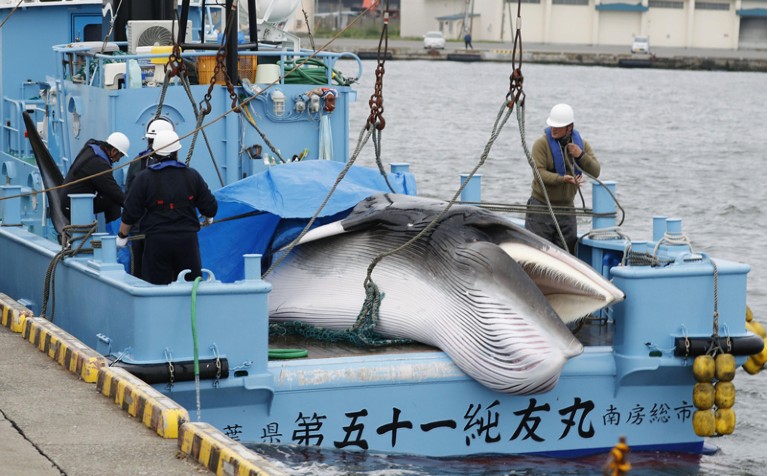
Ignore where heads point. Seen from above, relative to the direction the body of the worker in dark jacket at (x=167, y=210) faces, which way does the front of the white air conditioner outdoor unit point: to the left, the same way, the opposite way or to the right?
the opposite way

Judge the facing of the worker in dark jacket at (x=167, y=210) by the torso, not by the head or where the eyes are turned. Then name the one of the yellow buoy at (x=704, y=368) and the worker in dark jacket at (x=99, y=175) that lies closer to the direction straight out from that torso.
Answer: the worker in dark jacket

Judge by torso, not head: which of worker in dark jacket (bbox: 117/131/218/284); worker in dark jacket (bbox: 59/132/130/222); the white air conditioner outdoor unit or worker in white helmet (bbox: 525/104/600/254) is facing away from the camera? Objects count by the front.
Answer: worker in dark jacket (bbox: 117/131/218/284)

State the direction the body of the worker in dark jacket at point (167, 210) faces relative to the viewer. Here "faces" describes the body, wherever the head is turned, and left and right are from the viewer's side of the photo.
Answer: facing away from the viewer

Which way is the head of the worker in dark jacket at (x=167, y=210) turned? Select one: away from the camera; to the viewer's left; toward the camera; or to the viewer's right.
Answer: away from the camera

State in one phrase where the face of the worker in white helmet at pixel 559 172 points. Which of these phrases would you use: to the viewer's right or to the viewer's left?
to the viewer's left

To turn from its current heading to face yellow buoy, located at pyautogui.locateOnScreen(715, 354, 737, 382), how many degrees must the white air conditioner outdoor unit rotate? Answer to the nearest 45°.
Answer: approximately 45° to its left

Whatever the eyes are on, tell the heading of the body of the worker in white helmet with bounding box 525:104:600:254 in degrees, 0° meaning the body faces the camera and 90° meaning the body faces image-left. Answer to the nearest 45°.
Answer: approximately 0°

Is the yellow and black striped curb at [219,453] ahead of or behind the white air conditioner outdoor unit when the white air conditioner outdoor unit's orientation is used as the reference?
ahead

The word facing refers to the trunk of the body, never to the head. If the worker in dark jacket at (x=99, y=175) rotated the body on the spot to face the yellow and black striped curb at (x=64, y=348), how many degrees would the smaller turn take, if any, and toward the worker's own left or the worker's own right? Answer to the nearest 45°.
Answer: approximately 90° to the worker's own right

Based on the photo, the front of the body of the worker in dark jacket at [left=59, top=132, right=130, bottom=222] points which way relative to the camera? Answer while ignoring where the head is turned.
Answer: to the viewer's right

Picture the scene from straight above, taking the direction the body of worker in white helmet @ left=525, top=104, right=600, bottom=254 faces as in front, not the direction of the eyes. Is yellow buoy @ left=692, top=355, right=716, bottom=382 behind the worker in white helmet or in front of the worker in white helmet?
in front

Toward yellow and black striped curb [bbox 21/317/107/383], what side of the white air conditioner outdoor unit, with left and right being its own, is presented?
front

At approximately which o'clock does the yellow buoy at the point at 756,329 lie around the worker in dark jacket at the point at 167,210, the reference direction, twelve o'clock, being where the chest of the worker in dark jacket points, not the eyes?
The yellow buoy is roughly at 3 o'clock from the worker in dark jacket.
